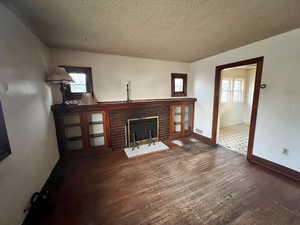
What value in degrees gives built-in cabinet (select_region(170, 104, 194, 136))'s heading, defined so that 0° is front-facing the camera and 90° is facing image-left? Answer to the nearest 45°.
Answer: approximately 315°

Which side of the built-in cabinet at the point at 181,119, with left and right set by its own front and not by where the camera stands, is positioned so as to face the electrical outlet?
front

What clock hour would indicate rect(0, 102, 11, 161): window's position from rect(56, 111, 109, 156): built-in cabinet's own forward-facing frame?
The window is roughly at 1 o'clock from the built-in cabinet.

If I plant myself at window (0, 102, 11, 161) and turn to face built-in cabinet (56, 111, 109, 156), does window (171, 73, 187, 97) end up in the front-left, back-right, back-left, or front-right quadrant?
front-right

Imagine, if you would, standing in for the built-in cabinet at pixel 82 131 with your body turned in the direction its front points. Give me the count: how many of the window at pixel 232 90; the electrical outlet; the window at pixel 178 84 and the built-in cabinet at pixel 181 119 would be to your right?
0

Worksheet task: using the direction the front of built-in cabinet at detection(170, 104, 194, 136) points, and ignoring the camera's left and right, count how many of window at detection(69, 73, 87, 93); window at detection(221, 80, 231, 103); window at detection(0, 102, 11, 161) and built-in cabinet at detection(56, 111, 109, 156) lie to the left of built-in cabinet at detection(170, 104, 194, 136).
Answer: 1

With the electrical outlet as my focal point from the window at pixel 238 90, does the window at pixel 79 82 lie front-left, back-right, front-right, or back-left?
front-right

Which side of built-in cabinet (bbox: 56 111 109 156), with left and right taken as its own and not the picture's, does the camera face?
front

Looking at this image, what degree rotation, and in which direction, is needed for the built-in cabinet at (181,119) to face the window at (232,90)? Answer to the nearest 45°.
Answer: approximately 90° to its left

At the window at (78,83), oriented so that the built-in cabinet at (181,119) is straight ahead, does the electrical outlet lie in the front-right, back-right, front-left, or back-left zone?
front-right

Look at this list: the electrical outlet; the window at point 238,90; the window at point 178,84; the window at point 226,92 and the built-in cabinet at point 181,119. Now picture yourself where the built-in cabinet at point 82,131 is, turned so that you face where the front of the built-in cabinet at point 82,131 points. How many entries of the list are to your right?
0

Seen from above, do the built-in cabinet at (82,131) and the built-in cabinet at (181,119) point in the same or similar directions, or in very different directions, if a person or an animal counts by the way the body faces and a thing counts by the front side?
same or similar directions

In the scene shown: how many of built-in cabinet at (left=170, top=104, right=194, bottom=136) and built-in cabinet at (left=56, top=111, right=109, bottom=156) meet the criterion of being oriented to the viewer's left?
0

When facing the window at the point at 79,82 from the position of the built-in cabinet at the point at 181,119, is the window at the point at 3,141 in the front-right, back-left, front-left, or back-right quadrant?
front-left

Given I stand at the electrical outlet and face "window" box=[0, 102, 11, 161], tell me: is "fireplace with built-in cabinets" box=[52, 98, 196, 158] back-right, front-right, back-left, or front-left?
front-right

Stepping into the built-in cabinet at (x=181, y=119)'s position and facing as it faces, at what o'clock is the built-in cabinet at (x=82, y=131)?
the built-in cabinet at (x=82, y=131) is roughly at 3 o'clock from the built-in cabinet at (x=181, y=119).

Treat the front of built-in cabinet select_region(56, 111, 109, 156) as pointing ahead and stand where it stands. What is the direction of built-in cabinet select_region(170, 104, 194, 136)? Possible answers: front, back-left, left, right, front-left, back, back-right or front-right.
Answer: left

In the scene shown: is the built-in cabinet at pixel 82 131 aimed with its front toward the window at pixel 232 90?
no

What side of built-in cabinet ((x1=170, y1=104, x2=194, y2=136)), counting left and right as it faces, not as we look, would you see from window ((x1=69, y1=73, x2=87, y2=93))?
right
